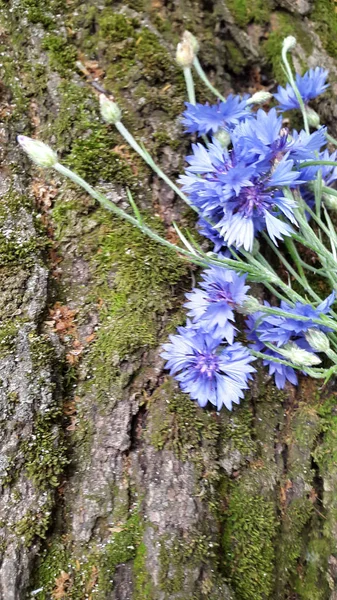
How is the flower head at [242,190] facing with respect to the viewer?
toward the camera
